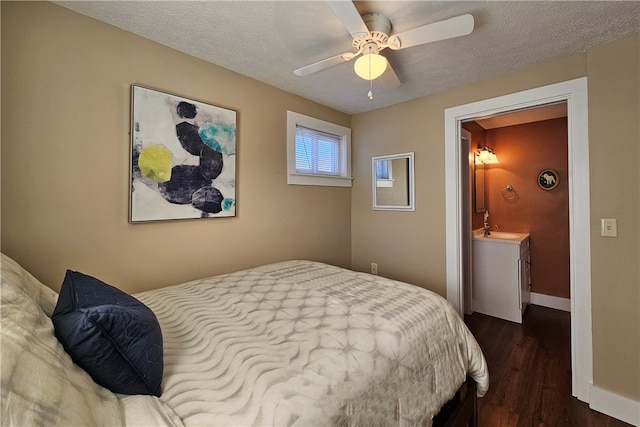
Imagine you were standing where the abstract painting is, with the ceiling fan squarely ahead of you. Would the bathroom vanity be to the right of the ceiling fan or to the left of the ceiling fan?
left

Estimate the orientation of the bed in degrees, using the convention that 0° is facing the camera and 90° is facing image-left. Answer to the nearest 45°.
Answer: approximately 225°

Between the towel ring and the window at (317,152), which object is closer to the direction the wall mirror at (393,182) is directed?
the window

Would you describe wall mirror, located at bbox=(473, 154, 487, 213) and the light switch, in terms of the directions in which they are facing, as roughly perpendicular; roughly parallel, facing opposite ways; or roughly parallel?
roughly perpendicular

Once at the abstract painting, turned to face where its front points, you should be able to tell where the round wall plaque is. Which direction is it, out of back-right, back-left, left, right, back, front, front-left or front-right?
front-left

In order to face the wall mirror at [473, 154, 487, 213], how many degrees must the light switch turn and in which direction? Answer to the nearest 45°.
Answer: approximately 135° to its right

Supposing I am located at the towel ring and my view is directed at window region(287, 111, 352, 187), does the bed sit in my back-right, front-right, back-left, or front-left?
front-left

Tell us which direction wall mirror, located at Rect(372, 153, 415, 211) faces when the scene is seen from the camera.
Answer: facing the viewer and to the left of the viewer

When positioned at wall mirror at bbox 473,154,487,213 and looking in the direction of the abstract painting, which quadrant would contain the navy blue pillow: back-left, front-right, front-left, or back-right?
front-left

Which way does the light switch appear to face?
toward the camera

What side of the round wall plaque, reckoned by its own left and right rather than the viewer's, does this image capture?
front

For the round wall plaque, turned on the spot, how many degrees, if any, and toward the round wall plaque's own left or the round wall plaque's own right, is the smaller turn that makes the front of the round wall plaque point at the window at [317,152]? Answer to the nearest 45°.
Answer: approximately 45° to the round wall plaque's own right

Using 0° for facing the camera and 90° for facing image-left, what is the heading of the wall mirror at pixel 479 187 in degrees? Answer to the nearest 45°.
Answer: approximately 270°

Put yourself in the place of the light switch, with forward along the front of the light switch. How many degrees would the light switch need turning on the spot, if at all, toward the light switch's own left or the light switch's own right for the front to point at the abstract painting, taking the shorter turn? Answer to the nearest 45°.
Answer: approximately 45° to the light switch's own right

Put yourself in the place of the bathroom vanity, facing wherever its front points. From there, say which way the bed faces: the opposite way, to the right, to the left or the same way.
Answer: to the left
